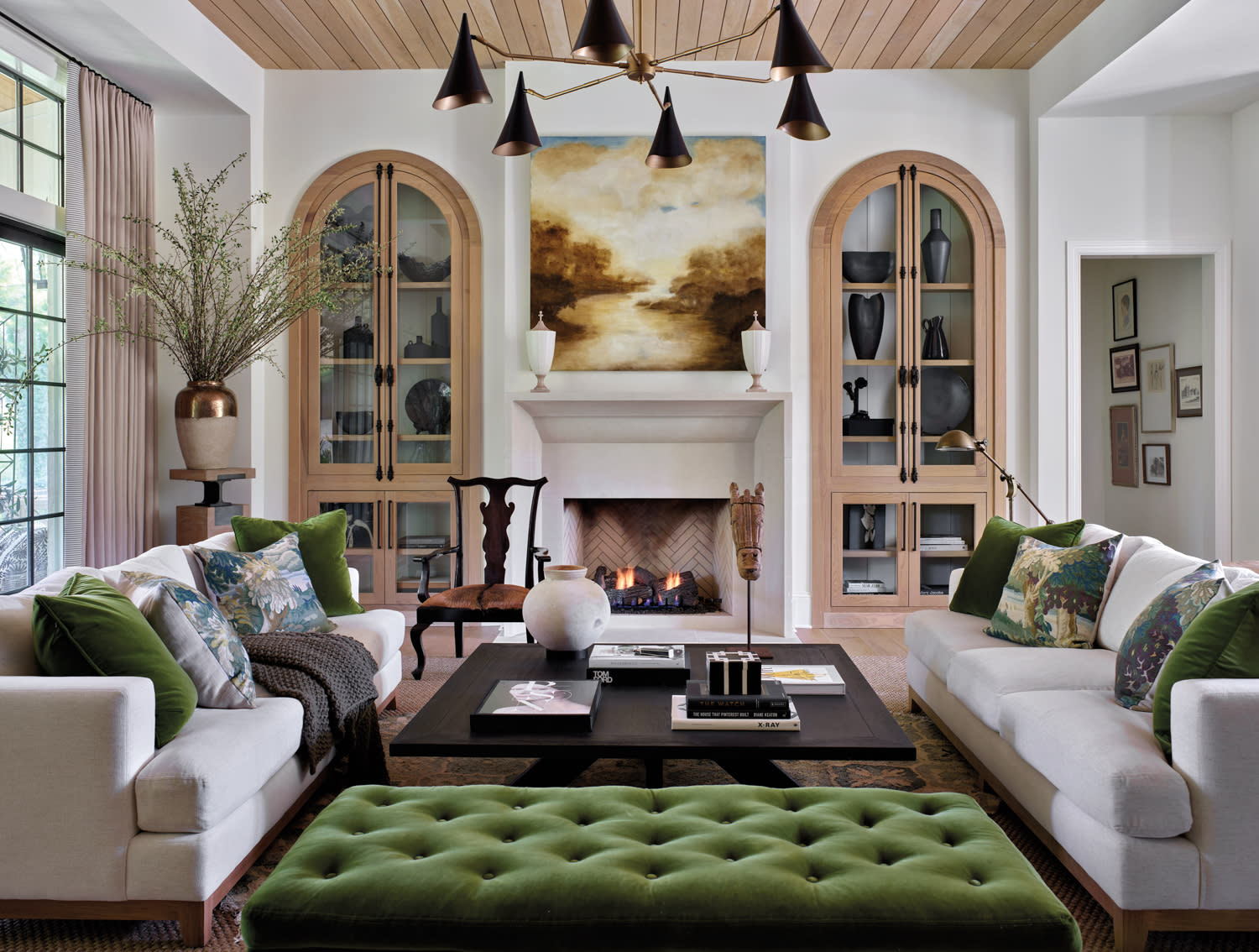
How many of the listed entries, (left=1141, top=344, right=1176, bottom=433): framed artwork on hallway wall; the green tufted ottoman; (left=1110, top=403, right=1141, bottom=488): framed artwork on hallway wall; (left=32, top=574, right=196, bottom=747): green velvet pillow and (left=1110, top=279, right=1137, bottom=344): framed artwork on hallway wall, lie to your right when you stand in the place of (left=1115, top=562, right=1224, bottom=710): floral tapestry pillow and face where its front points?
3

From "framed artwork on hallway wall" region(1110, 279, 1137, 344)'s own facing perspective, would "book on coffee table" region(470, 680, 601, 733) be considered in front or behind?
in front

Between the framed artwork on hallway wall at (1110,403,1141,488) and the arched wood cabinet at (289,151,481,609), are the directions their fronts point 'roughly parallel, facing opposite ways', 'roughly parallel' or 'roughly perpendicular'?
roughly perpendicular

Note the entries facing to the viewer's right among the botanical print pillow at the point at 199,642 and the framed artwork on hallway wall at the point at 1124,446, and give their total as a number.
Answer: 1

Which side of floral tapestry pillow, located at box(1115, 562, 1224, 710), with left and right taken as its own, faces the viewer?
left

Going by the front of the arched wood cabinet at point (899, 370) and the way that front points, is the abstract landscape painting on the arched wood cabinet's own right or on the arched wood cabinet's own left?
on the arched wood cabinet's own right

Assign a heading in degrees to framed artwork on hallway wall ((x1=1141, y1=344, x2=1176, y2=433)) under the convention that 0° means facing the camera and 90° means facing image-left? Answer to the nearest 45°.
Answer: approximately 45°

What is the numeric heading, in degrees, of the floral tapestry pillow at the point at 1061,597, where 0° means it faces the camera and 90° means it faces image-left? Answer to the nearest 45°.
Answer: approximately 45°

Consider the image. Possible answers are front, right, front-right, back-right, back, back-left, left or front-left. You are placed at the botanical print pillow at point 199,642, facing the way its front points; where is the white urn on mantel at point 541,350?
front-left

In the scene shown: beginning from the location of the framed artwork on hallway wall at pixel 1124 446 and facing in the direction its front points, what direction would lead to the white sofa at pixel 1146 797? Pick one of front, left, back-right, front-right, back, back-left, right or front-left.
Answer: front-left
